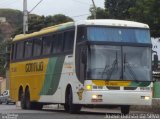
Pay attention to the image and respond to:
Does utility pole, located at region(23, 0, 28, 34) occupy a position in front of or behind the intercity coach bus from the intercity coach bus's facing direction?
behind

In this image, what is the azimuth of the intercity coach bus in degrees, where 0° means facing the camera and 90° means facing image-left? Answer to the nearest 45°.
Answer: approximately 315°
